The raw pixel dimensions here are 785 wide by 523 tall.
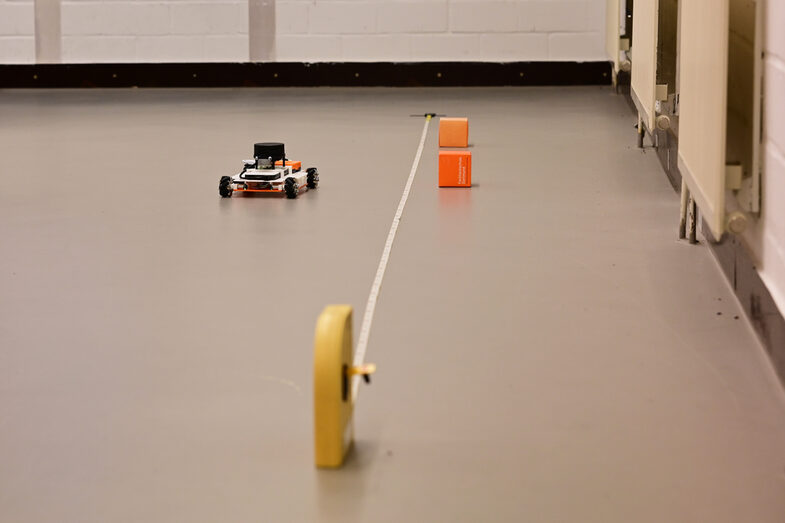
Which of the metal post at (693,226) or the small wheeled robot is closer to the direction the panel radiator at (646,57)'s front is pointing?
the small wheeled robot

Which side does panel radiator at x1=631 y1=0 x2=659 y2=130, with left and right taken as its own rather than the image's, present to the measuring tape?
left

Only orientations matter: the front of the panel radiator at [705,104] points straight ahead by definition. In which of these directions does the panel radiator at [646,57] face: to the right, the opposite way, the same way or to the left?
the same way

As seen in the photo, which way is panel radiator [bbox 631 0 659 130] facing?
to the viewer's left

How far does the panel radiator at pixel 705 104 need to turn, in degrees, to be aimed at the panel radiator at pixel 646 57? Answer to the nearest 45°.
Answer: approximately 90° to its right

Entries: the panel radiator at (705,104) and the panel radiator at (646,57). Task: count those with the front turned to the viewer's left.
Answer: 2

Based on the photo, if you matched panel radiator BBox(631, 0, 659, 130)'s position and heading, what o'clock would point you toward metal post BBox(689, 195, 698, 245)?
The metal post is roughly at 9 o'clock from the panel radiator.

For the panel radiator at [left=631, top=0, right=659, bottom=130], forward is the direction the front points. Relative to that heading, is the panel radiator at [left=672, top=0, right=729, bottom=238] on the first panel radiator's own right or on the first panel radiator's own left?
on the first panel radiator's own left

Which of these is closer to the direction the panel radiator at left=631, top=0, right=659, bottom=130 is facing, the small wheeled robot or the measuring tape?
the small wheeled robot

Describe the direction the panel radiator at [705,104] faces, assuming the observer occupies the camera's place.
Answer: facing to the left of the viewer

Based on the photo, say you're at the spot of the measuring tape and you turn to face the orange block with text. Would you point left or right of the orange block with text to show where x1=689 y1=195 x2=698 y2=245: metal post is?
right

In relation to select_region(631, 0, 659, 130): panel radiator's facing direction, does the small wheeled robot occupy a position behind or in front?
in front
